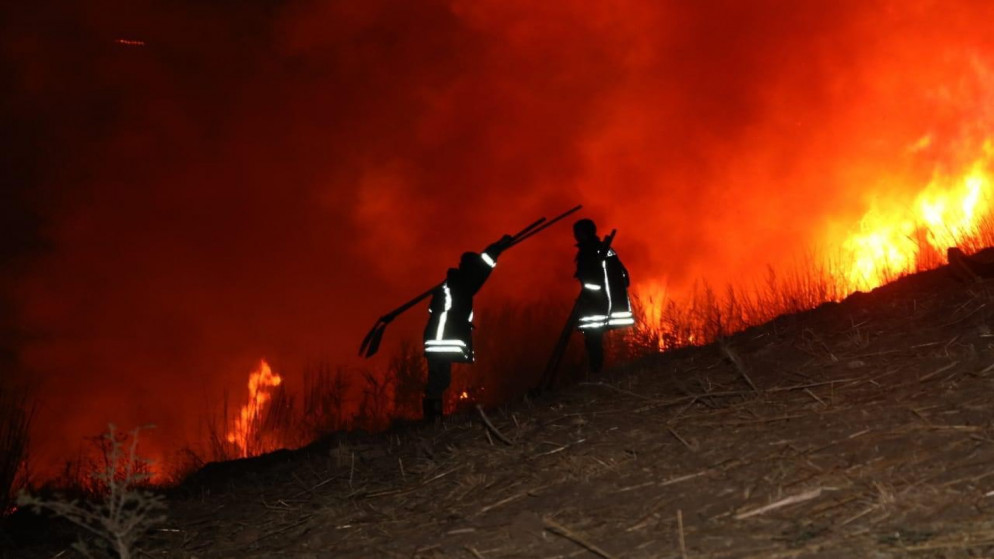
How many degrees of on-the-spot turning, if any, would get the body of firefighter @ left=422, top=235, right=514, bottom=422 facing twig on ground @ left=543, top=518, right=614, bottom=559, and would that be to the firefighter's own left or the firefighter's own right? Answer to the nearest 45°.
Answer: approximately 135° to the firefighter's own right

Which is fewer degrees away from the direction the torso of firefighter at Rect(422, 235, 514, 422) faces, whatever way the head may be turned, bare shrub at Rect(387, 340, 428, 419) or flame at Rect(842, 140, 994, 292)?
the flame

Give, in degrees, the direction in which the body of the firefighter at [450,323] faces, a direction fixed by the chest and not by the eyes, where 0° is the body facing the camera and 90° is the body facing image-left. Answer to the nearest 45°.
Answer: approximately 225°

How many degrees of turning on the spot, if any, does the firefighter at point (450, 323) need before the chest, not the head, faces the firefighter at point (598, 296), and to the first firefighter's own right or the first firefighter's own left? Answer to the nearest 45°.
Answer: approximately 45° to the first firefighter's own right

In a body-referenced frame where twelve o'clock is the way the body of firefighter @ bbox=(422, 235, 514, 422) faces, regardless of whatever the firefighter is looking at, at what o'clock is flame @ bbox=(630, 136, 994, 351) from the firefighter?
The flame is roughly at 1 o'clock from the firefighter.

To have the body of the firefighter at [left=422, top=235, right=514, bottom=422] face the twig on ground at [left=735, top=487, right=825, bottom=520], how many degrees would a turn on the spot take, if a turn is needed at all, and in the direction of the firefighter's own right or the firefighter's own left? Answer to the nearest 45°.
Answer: approximately 135° to the firefighter's own right

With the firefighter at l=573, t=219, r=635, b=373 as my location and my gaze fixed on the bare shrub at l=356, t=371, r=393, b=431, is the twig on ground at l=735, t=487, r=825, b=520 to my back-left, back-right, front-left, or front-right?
back-left

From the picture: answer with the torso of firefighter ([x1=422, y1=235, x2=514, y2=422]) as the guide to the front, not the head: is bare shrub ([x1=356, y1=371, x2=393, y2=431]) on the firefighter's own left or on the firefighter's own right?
on the firefighter's own left
